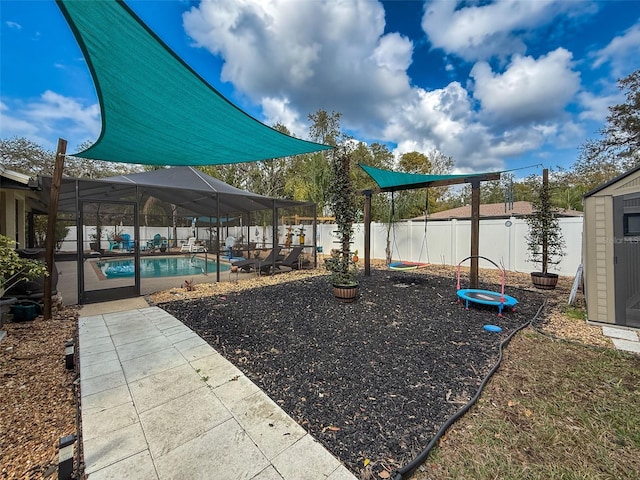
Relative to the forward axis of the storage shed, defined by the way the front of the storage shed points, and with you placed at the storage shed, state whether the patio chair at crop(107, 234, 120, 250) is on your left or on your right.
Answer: on your right

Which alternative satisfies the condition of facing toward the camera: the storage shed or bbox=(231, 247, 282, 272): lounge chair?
the storage shed

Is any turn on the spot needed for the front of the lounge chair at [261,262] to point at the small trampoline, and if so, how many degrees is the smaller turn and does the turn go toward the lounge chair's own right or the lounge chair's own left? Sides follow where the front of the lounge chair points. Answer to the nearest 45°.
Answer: approximately 135° to the lounge chair's own left

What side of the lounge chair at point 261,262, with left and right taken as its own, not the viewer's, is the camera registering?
left

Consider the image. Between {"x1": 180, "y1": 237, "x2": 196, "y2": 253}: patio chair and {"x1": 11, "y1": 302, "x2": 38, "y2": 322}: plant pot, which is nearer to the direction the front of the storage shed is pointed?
the plant pot

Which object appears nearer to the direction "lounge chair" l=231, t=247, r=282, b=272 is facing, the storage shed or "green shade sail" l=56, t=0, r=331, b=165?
the green shade sail

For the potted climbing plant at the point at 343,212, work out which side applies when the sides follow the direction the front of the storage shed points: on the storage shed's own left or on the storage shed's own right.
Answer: on the storage shed's own right

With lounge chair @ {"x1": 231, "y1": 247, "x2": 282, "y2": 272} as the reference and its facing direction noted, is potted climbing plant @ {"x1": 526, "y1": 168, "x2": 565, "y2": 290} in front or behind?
behind

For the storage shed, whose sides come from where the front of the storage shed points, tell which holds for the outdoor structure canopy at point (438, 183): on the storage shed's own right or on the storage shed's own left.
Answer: on the storage shed's own right

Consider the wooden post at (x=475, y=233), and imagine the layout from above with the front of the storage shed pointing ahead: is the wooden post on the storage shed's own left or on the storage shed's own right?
on the storage shed's own right

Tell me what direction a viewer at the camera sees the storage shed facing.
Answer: facing the viewer

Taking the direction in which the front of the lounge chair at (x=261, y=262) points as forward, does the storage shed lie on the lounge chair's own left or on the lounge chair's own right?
on the lounge chair's own left

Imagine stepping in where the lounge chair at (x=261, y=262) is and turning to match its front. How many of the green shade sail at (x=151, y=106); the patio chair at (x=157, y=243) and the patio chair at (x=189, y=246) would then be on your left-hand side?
1
